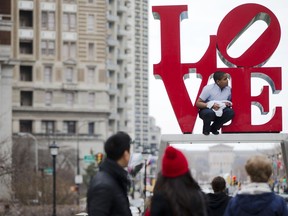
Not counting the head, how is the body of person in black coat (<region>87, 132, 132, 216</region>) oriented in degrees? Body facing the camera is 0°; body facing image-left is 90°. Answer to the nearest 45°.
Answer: approximately 225°

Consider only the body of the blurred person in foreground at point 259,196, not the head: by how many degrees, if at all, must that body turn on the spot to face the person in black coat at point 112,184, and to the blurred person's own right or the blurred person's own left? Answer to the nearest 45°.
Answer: approximately 90° to the blurred person's own left

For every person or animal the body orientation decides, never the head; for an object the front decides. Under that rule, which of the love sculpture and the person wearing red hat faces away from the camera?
the person wearing red hat

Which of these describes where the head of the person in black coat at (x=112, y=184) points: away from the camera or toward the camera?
away from the camera

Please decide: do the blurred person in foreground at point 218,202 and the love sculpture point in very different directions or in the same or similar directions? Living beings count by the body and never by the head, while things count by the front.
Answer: very different directions

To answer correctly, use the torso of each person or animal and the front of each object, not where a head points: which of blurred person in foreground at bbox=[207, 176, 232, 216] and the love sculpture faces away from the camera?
the blurred person in foreground

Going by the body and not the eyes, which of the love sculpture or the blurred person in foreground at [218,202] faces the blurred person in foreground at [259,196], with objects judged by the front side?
the love sculpture

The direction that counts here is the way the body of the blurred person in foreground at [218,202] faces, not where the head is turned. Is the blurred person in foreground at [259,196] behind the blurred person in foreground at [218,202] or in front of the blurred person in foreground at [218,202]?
behind

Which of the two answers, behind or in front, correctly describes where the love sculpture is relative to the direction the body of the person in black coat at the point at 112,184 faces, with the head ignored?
in front

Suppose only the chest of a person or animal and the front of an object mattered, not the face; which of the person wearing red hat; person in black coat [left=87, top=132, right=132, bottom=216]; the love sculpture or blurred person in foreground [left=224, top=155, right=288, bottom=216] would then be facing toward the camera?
the love sculpture

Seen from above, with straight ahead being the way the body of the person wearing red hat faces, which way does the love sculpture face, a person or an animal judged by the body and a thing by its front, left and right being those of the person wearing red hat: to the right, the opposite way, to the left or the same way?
the opposite way

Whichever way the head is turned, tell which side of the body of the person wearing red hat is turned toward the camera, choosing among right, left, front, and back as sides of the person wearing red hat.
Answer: back

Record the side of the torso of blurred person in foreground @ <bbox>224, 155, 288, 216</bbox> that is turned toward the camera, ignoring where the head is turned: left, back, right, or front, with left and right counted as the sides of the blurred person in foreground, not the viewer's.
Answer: back

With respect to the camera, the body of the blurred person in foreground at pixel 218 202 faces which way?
away from the camera

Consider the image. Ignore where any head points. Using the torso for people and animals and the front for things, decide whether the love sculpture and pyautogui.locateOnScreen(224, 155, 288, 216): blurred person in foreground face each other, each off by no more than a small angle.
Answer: yes

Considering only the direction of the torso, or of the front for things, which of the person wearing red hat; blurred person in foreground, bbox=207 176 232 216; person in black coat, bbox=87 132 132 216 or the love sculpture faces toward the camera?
the love sculpture

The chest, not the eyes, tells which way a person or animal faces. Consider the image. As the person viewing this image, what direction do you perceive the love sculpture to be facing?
facing the viewer

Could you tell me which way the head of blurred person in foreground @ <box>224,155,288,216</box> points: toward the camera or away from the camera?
away from the camera
